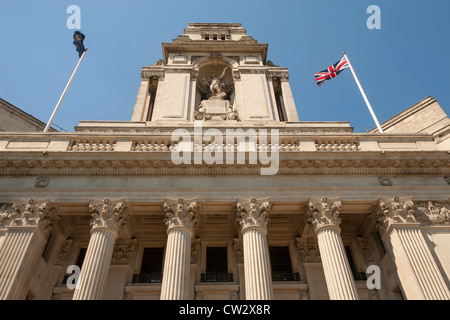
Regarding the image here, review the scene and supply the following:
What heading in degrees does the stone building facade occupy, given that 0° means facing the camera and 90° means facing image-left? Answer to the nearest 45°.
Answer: approximately 0°
